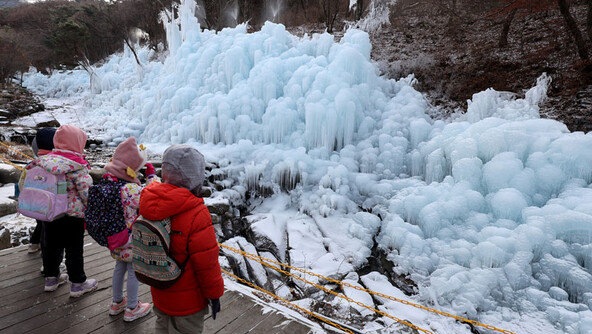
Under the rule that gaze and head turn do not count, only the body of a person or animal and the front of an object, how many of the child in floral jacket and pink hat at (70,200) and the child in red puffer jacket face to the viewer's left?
0

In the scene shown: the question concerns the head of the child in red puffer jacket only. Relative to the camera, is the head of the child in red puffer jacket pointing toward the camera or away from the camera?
away from the camera

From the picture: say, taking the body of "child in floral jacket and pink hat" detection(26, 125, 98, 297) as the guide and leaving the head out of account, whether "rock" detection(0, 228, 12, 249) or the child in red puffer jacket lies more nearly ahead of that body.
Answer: the rock

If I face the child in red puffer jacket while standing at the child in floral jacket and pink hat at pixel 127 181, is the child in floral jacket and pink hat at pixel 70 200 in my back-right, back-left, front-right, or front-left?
back-right

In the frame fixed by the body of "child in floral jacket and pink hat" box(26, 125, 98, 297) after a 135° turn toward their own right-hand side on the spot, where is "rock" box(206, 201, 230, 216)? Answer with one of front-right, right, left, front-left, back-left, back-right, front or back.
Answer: back-left

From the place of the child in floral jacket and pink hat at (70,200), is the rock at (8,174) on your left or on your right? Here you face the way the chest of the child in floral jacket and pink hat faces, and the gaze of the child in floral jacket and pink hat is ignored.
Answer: on your left

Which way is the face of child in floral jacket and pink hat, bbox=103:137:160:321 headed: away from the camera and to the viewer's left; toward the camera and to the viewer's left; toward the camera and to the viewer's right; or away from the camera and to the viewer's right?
away from the camera and to the viewer's right

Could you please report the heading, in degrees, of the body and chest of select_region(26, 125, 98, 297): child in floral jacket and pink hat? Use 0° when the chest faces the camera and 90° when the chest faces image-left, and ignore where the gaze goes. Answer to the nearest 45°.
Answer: approximately 225°

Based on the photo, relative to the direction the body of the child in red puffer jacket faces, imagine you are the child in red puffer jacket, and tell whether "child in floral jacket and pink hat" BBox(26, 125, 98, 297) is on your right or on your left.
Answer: on your left

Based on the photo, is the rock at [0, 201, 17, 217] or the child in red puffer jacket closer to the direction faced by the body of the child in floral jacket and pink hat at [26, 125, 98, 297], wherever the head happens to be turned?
the rock

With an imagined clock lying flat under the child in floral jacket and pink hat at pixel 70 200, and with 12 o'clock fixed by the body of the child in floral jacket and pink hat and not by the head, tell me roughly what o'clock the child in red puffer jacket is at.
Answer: The child in red puffer jacket is roughly at 4 o'clock from the child in floral jacket and pink hat.

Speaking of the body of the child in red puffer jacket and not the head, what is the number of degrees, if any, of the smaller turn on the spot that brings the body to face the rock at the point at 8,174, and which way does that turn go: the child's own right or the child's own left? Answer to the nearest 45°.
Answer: approximately 90° to the child's own left

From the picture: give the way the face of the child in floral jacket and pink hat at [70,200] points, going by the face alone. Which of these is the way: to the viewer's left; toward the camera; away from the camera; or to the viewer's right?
away from the camera

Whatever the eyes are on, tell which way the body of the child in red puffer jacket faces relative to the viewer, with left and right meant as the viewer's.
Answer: facing away from the viewer and to the right of the viewer

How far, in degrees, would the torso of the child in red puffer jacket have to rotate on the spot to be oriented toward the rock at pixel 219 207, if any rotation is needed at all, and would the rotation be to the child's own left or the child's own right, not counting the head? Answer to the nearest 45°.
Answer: approximately 45° to the child's own left
